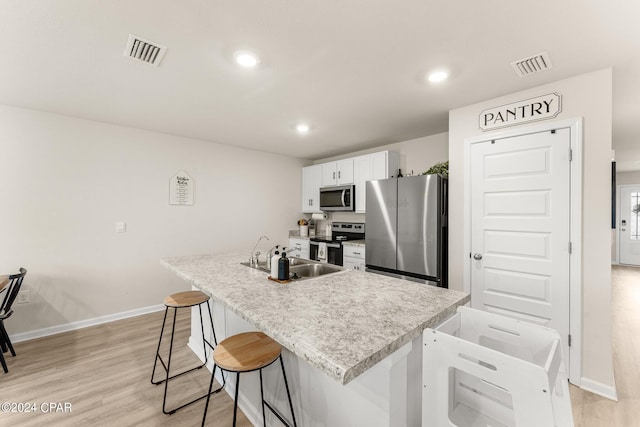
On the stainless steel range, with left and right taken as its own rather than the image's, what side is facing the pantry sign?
left

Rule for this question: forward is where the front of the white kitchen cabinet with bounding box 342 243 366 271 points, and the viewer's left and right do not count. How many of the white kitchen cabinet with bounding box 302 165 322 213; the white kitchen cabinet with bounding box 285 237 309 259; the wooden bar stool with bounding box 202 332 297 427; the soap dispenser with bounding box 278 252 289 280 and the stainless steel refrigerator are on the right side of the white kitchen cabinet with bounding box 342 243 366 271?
2

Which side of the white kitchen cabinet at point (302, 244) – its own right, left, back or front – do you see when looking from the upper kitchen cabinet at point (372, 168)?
left

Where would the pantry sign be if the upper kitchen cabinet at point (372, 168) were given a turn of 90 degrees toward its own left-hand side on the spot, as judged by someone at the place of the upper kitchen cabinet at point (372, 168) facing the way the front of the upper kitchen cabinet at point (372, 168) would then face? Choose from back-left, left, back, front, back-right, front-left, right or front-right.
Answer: front

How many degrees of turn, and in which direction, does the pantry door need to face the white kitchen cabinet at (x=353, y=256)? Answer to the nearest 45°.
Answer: approximately 45° to its right

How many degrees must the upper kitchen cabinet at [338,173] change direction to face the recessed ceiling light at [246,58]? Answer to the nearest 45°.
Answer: approximately 45° to its left

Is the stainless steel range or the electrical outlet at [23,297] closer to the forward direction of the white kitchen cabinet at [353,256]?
the electrical outlet

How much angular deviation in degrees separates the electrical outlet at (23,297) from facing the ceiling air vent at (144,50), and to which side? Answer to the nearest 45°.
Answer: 0° — it already faces it

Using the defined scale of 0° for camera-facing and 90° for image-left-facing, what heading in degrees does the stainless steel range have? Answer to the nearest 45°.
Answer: approximately 45°
